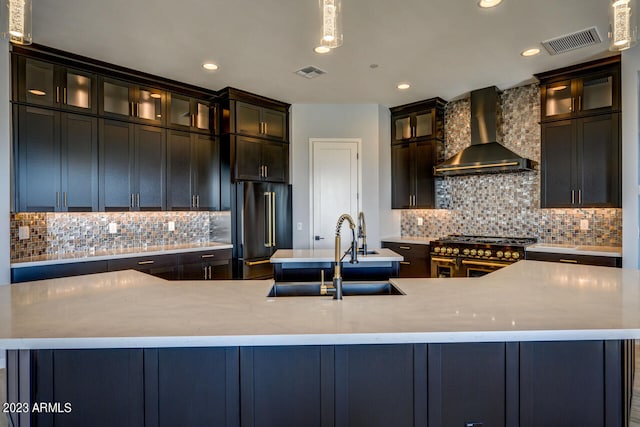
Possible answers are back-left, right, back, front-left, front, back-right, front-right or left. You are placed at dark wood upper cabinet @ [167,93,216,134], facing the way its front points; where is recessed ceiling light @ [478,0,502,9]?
front

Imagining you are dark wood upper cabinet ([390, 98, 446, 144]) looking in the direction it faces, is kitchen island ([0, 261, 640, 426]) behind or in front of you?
in front

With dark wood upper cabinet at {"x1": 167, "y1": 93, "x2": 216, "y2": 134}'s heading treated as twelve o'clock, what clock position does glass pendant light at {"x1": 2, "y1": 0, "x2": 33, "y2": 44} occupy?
The glass pendant light is roughly at 2 o'clock from the dark wood upper cabinet.

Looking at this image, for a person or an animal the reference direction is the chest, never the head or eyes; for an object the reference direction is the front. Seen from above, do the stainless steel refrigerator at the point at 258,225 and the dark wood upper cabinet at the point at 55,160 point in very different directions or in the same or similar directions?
same or similar directions

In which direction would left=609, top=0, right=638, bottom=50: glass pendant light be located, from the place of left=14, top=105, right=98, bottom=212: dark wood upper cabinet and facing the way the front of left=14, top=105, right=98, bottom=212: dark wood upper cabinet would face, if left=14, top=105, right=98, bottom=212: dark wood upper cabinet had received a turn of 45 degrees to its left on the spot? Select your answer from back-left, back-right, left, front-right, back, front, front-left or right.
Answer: front-right

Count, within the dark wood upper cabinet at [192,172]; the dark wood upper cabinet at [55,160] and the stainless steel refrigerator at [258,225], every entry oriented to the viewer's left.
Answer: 0

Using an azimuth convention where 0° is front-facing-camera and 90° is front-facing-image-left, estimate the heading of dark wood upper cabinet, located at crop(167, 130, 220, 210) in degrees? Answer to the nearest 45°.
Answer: approximately 315°

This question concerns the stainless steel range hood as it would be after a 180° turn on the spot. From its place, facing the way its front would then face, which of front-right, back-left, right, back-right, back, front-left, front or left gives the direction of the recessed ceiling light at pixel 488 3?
back-right

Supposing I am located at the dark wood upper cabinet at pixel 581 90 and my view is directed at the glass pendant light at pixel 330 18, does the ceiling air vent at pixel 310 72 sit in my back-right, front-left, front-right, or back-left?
front-right

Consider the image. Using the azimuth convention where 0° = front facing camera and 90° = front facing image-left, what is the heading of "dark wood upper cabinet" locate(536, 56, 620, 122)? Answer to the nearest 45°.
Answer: approximately 45°

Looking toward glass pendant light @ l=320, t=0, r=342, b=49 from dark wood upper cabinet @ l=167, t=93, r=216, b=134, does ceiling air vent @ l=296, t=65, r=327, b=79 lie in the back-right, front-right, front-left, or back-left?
front-left

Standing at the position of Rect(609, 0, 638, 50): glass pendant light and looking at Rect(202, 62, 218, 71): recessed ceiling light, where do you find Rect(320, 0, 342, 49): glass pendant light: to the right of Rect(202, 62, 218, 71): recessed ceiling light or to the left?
left
